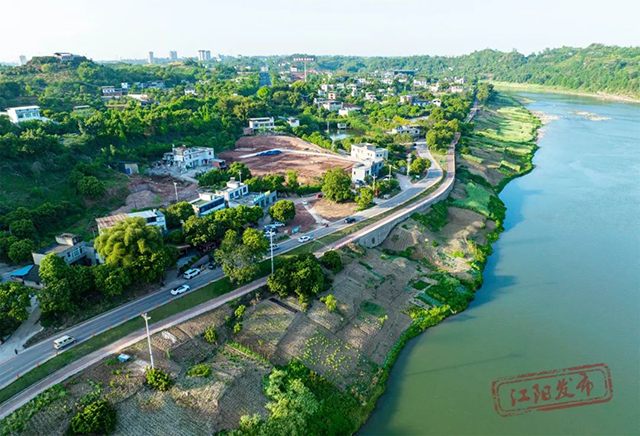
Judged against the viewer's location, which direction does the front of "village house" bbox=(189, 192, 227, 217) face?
facing the viewer and to the right of the viewer

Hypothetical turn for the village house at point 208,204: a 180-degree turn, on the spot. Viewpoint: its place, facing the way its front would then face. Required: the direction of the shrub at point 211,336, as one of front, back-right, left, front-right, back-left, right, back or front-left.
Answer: back-left

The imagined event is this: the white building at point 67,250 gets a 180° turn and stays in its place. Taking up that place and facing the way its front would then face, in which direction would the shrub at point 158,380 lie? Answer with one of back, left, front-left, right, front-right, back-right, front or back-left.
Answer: back-left

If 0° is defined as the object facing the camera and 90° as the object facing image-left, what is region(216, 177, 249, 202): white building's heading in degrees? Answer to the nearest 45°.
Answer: approximately 315°

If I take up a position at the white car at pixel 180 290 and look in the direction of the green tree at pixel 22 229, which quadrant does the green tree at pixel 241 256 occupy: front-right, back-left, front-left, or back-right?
back-right

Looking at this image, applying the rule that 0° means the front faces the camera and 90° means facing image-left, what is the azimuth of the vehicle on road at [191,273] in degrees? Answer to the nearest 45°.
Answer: approximately 45°

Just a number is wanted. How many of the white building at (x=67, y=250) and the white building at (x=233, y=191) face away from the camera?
0

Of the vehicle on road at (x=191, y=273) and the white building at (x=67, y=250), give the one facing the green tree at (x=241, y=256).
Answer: the white building

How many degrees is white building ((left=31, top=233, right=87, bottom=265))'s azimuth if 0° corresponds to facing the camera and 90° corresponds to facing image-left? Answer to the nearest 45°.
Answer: approximately 315°

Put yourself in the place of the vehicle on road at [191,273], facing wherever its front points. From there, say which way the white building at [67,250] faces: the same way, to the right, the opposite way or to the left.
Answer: to the left

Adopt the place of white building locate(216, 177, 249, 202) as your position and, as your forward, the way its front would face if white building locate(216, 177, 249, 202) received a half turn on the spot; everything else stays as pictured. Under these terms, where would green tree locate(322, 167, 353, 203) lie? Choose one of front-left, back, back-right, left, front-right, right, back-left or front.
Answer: back-right
